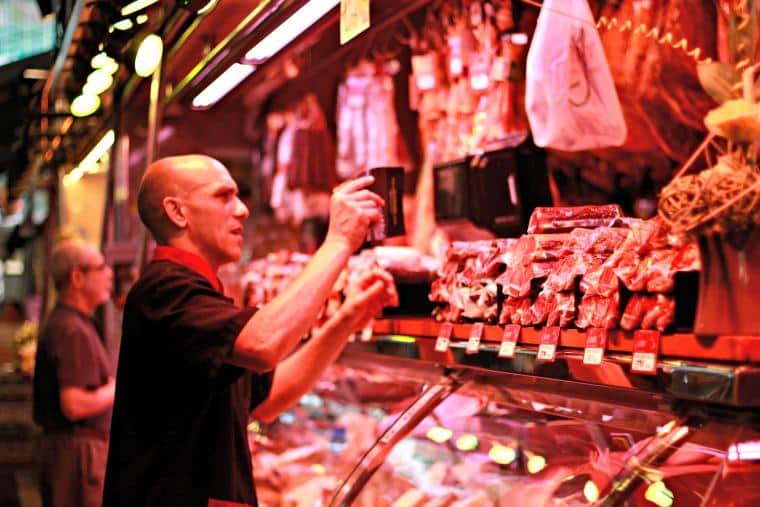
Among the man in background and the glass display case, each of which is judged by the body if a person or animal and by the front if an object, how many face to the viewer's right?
1

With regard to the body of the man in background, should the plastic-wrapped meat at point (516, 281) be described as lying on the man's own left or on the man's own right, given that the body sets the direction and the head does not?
on the man's own right

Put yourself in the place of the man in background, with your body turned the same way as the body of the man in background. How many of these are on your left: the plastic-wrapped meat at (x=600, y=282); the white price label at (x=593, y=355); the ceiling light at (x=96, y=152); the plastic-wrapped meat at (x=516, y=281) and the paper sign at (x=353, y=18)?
1

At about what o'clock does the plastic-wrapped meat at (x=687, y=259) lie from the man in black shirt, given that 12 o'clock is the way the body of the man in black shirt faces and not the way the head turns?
The plastic-wrapped meat is roughly at 1 o'clock from the man in black shirt.

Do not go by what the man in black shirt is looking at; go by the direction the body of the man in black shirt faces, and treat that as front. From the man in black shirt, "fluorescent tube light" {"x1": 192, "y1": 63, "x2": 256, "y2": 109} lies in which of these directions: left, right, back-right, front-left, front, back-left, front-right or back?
left

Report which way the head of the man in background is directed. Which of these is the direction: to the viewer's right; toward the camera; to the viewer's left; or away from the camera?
to the viewer's right

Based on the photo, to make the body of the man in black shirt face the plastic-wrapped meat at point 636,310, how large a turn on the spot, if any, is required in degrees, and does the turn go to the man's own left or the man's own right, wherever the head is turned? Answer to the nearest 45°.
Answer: approximately 45° to the man's own right

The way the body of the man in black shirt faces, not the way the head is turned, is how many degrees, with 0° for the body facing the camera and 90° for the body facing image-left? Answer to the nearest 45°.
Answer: approximately 270°

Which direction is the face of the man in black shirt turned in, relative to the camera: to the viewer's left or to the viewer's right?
to the viewer's right

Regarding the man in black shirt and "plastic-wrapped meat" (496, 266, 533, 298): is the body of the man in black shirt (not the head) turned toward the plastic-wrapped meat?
yes

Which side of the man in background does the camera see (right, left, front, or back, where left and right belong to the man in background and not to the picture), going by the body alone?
right

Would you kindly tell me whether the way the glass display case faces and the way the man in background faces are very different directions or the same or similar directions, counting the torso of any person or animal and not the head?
very different directions
